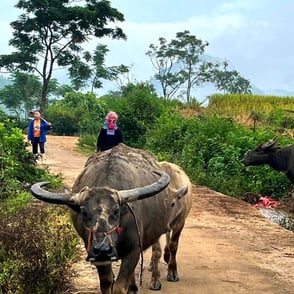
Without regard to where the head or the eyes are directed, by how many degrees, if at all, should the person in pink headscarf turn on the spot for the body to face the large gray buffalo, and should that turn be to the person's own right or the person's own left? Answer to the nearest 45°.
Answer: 0° — they already face it

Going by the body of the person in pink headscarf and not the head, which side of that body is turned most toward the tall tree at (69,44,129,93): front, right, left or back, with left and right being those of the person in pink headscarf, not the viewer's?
back

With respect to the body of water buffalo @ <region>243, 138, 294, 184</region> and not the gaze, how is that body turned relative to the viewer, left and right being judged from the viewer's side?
facing to the left of the viewer

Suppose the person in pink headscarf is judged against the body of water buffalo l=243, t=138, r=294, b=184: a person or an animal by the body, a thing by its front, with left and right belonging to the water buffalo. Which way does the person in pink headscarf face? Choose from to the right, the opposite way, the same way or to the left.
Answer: to the left

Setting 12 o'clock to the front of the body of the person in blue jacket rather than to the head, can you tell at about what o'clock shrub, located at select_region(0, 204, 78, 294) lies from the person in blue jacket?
The shrub is roughly at 12 o'clock from the person in blue jacket.

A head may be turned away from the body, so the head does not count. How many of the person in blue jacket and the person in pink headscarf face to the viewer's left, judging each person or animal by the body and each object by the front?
0

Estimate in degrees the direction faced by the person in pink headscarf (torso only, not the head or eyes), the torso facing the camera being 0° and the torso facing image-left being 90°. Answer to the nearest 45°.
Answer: approximately 0°
